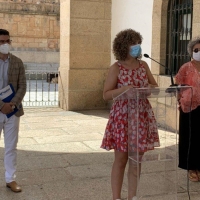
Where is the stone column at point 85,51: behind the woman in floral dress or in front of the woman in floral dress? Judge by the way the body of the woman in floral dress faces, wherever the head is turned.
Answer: behind

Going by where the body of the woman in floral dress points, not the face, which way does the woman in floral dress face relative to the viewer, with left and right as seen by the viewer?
facing the viewer and to the right of the viewer

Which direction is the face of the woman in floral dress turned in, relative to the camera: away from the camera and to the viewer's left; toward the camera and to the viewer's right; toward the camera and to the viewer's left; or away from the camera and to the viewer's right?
toward the camera and to the viewer's right

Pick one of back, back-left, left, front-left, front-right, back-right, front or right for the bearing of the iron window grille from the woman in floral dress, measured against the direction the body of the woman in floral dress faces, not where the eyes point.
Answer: back-left
